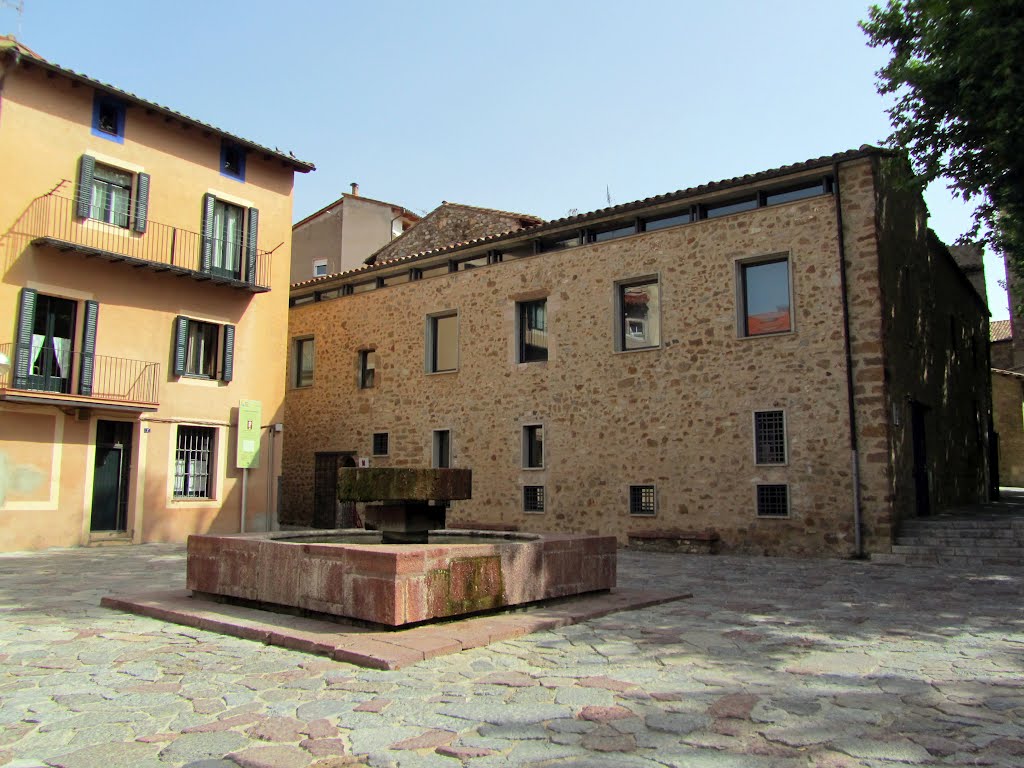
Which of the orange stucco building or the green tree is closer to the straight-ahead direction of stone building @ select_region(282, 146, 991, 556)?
the orange stucco building

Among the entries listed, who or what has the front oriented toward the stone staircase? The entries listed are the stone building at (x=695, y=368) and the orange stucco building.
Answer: the orange stucco building

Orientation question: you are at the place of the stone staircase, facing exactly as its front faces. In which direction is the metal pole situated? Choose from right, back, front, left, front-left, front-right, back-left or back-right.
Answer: right

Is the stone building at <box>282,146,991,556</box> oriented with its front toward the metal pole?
no

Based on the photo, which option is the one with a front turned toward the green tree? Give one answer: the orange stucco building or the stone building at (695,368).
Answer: the orange stucco building

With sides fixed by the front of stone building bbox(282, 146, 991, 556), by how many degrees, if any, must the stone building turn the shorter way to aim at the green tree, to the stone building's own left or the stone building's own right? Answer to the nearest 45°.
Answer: approximately 90° to the stone building's own left

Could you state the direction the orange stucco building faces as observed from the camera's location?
facing the viewer and to the right of the viewer

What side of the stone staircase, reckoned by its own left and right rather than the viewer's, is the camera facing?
front

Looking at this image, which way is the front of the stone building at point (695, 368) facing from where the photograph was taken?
facing the viewer and to the left of the viewer

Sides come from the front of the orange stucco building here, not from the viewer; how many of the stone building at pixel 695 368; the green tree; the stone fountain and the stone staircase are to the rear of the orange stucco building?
0

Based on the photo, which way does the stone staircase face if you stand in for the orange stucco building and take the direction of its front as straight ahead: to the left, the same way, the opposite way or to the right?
to the right

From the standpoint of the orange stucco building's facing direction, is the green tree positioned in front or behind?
in front

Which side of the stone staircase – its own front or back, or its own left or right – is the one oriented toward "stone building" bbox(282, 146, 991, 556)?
right

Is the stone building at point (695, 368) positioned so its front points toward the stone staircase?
no

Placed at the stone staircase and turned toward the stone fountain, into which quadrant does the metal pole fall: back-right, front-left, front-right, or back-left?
front-right

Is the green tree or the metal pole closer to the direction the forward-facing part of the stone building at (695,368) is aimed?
the metal pole

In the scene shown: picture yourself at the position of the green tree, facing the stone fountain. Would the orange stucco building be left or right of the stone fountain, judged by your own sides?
right

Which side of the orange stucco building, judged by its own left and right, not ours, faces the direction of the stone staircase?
front
